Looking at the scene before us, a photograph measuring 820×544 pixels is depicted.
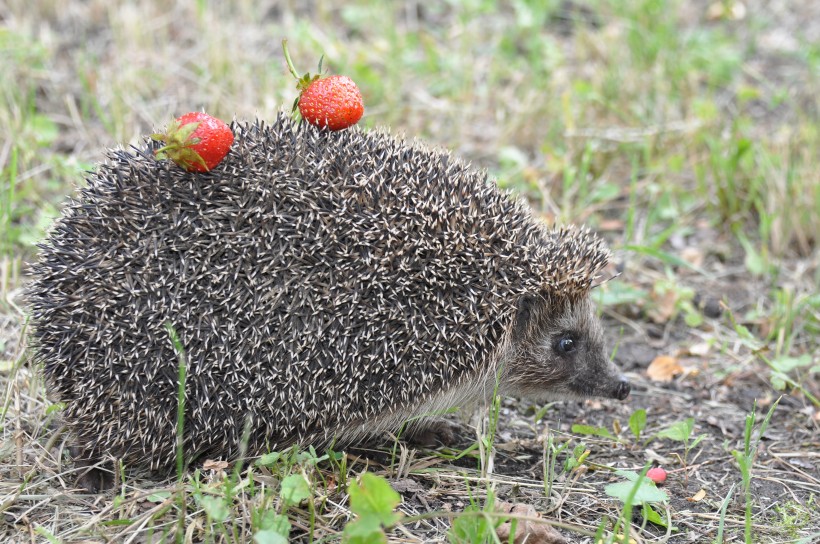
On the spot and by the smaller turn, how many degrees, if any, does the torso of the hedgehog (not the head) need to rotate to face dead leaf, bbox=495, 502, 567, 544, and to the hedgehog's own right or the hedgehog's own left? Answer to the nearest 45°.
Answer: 0° — it already faces it

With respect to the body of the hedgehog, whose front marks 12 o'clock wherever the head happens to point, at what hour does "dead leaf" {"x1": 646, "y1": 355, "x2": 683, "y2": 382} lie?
The dead leaf is roughly at 11 o'clock from the hedgehog.

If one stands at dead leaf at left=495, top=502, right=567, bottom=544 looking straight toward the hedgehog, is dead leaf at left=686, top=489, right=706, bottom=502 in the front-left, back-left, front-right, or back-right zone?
back-right

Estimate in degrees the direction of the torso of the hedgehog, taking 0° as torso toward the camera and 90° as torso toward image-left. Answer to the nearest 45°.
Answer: approximately 270°

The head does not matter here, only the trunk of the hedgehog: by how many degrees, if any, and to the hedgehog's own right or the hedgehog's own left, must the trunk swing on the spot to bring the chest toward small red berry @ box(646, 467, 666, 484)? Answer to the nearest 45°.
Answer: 0° — it already faces it
